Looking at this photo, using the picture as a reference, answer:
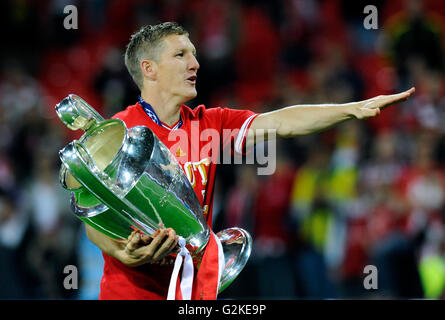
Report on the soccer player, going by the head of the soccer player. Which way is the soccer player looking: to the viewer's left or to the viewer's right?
to the viewer's right

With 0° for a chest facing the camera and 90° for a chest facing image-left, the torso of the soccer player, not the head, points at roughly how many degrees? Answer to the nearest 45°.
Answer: approximately 315°
